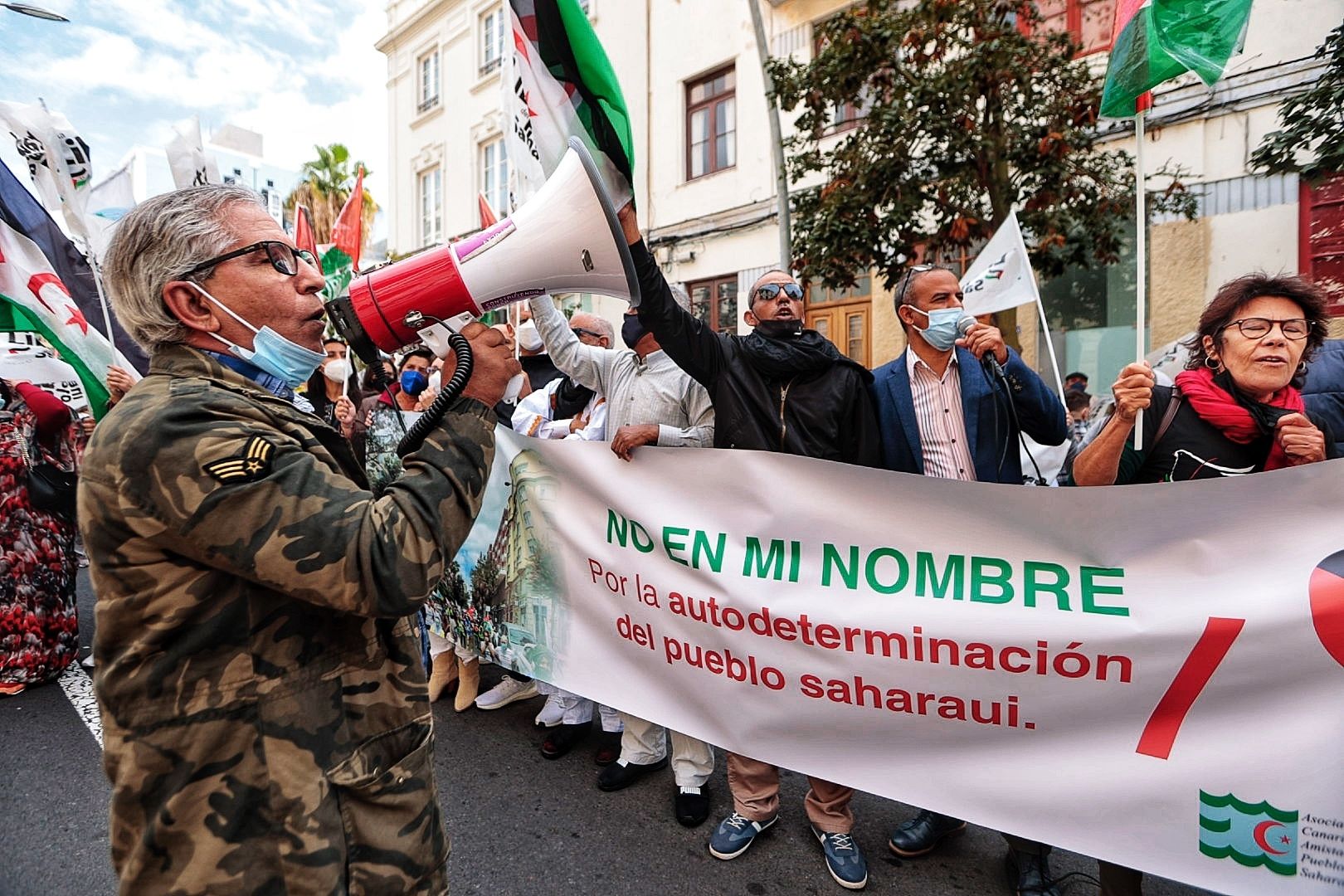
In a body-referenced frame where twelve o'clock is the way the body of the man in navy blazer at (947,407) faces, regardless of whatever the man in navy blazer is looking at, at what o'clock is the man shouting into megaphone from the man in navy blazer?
The man shouting into megaphone is roughly at 1 o'clock from the man in navy blazer.

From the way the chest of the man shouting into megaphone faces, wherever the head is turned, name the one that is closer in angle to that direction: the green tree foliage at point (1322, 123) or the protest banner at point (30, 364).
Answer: the green tree foliage

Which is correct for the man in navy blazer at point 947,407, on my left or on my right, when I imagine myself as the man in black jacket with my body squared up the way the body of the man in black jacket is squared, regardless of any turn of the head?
on my left

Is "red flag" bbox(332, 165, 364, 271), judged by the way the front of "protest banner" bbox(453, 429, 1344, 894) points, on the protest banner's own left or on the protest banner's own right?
on the protest banner's own right

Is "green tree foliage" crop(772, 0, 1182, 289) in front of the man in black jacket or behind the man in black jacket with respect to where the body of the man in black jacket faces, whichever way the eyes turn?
behind

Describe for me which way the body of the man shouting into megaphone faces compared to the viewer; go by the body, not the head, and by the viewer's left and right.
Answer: facing to the right of the viewer

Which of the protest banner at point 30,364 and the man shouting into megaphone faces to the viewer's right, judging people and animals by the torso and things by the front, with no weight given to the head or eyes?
the man shouting into megaphone

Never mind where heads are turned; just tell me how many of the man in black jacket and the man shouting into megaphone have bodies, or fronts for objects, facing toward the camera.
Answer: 1

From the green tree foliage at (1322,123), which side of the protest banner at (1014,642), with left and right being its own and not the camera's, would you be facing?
back

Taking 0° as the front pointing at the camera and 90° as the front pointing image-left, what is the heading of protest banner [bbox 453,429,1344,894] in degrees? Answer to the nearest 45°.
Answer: approximately 45°

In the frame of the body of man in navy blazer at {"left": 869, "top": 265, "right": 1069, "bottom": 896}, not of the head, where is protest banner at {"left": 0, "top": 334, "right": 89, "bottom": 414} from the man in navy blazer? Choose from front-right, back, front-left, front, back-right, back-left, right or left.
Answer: right
